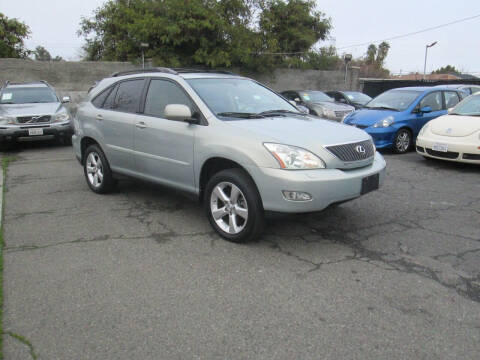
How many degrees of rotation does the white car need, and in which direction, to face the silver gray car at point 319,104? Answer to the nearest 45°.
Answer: approximately 90° to its right

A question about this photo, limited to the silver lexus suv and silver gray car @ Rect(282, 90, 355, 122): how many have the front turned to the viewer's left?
0

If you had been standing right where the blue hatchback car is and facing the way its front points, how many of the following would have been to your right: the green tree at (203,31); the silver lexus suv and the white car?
1

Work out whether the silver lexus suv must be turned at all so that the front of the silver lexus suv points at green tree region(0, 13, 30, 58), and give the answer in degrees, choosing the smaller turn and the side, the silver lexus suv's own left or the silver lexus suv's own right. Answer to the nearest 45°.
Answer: approximately 180°

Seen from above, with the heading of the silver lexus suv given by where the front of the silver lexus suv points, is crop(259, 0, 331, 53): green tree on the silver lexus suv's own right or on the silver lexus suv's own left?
on the silver lexus suv's own left

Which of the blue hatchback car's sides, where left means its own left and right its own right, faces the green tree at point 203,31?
right

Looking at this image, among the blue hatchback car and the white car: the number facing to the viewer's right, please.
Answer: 0

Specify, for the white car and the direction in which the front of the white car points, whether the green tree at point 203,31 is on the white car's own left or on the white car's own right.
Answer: on the white car's own right

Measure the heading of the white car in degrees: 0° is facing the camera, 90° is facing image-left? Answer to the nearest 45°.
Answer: approximately 45°

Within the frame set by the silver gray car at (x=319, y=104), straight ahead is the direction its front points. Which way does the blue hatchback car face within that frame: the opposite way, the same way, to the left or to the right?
to the right

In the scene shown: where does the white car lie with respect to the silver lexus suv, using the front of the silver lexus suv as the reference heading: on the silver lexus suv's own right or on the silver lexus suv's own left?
on the silver lexus suv's own left

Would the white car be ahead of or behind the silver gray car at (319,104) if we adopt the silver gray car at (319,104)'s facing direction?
ahead

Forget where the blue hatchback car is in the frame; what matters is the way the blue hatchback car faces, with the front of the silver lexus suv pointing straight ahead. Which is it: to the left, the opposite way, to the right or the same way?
to the right

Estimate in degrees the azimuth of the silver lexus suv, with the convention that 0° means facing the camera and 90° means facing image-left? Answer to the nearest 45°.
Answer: approximately 315°

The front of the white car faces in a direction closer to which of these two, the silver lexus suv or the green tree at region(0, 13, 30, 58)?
the silver lexus suv

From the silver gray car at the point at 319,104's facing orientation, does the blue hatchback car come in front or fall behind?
in front
